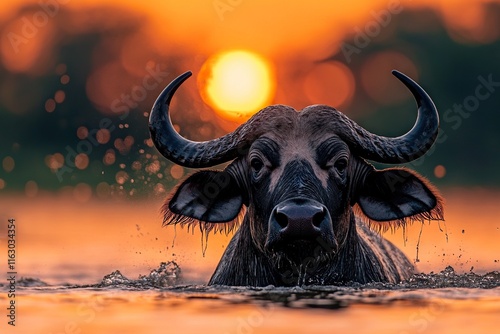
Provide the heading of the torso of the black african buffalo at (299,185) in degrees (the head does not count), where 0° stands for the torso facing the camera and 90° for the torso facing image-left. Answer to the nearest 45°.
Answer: approximately 0°
